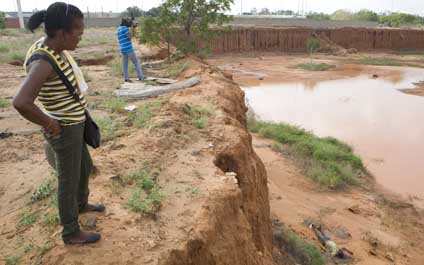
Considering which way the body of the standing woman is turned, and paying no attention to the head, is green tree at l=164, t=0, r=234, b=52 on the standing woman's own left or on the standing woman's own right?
on the standing woman's own left

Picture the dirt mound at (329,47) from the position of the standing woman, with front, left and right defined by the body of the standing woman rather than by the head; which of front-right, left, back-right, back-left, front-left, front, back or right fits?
front-left

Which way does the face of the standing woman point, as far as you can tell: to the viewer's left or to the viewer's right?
to the viewer's right

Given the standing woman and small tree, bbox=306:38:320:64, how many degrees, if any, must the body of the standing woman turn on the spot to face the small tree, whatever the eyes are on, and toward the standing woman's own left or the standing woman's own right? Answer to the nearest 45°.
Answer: approximately 45° to the standing woman's own left

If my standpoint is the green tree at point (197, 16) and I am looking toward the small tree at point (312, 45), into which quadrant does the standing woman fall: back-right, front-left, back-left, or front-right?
back-right

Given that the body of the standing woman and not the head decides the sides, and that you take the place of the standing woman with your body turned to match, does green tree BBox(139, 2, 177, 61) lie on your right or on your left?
on your left

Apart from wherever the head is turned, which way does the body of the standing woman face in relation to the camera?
to the viewer's right
